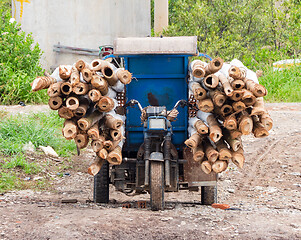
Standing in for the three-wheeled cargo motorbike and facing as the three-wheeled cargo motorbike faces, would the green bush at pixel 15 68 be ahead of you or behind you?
behind

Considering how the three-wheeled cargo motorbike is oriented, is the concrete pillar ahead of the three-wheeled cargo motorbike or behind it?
behind

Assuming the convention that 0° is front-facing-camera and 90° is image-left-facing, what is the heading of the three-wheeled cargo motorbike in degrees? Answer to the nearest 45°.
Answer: approximately 0°
